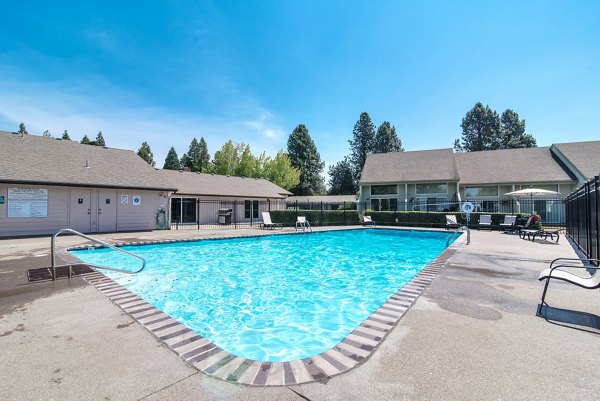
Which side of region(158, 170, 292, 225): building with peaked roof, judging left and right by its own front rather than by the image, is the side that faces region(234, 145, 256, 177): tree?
back

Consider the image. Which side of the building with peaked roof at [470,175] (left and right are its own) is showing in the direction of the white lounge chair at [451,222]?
front

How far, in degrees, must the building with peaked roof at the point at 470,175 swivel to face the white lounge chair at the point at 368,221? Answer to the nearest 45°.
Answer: approximately 45° to its right

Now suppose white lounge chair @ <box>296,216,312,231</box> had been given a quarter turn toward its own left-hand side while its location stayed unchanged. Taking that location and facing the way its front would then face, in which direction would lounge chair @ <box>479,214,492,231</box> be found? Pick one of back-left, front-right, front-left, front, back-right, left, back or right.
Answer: front-right

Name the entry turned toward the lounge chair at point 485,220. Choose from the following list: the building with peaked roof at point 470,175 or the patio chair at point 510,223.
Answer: the building with peaked roof

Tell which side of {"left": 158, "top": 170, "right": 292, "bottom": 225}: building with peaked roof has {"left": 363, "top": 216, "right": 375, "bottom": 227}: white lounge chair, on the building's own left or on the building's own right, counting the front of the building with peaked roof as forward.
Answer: on the building's own left

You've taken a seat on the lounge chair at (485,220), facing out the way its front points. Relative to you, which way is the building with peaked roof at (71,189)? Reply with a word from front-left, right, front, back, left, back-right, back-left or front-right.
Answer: front-right

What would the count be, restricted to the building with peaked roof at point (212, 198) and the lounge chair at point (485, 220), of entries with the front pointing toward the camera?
2

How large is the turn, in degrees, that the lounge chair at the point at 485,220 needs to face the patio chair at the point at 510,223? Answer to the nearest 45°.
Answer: approximately 45° to its left

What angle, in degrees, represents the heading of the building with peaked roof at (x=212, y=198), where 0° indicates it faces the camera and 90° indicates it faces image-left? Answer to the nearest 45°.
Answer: approximately 0°

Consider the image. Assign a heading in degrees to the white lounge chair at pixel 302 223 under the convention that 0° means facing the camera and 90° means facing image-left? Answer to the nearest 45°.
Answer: approximately 315°

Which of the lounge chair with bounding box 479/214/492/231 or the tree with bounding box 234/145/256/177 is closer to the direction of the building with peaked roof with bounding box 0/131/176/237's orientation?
the lounge chair
